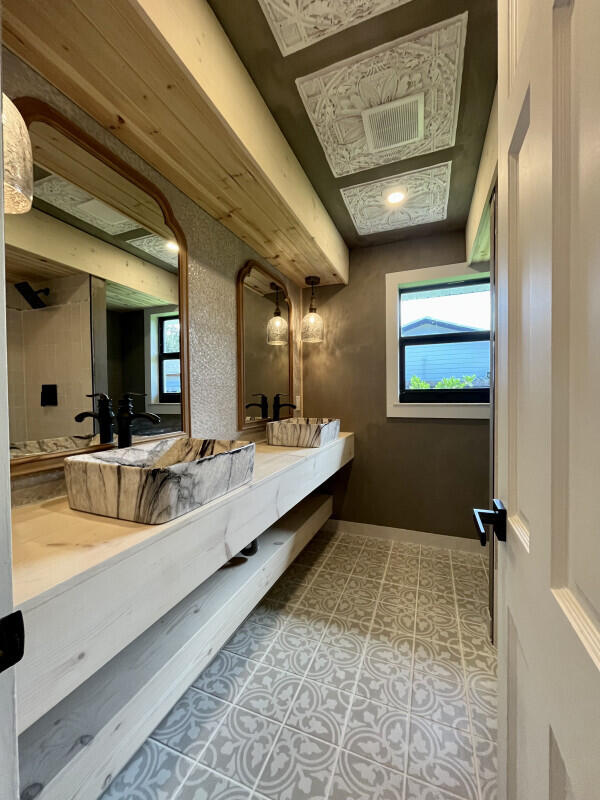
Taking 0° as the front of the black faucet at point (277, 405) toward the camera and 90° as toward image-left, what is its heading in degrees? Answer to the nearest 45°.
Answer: approximately 270°

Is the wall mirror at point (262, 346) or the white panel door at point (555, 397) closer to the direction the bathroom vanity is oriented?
the white panel door

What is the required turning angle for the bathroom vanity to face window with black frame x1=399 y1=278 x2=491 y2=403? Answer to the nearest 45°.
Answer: approximately 90° to its left

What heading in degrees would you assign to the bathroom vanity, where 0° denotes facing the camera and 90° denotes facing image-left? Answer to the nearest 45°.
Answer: approximately 315°

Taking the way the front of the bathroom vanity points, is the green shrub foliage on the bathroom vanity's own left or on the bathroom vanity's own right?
on the bathroom vanity's own left

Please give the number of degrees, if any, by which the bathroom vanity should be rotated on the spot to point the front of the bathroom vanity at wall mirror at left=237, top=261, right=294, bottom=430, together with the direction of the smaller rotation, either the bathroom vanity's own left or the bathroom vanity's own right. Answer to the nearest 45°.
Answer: approximately 90° to the bathroom vanity's own left

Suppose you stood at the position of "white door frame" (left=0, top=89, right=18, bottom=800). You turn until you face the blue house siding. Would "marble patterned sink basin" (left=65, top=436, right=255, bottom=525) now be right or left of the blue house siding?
left

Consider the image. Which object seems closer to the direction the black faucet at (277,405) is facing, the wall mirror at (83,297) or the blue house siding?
the blue house siding
